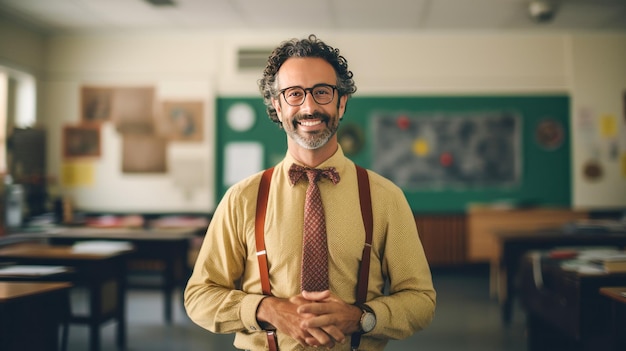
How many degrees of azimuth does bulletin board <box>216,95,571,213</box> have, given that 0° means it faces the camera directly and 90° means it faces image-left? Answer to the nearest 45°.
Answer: approximately 0°

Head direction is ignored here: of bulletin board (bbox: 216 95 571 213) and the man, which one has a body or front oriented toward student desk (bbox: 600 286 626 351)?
the bulletin board

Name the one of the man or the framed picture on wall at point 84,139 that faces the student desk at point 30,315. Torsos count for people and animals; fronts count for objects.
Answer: the framed picture on wall

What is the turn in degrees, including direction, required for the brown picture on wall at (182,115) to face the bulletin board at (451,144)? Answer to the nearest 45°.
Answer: approximately 90° to its left

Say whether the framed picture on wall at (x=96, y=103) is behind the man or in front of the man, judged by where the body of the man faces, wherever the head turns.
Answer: behind

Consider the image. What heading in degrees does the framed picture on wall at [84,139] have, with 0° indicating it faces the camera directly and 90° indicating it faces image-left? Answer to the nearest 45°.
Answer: approximately 0°

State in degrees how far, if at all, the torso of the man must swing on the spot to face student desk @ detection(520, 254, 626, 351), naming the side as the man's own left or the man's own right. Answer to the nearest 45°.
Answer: approximately 135° to the man's own left

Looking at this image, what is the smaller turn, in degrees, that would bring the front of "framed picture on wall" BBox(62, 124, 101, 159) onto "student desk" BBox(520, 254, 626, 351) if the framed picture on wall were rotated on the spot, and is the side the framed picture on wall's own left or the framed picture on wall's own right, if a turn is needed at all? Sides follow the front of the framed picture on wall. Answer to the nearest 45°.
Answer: approximately 45° to the framed picture on wall's own left

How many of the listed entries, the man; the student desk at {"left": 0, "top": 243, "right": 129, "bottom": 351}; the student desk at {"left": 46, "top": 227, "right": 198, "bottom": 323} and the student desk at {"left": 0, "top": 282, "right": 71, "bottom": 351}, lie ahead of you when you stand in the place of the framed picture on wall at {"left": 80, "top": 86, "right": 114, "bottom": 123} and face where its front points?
4

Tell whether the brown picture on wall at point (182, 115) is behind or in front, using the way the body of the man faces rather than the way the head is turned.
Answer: behind

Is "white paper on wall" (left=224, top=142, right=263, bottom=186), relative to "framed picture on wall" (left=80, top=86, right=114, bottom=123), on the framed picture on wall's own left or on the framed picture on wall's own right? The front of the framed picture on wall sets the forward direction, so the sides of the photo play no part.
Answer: on the framed picture on wall's own left

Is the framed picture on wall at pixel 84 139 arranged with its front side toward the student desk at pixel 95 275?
yes
